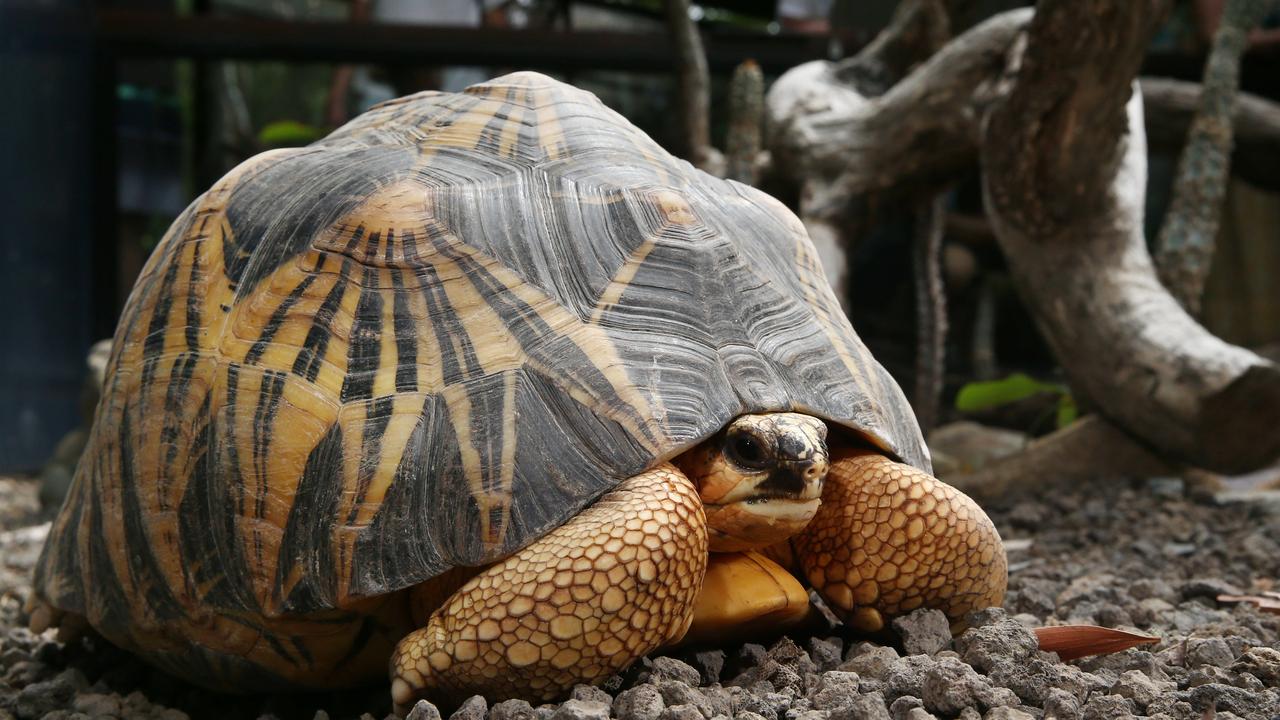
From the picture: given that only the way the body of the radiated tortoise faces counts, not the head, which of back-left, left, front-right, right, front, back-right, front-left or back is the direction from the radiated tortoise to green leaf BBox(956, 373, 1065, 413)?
left

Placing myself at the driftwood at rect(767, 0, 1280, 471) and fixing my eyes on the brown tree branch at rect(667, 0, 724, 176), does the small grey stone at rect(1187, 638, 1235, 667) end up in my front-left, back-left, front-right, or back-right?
back-left

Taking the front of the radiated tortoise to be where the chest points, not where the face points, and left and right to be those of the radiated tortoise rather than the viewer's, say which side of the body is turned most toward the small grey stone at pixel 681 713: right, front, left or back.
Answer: front

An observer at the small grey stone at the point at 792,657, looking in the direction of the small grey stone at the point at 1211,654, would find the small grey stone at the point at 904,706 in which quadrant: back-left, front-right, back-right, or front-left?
front-right

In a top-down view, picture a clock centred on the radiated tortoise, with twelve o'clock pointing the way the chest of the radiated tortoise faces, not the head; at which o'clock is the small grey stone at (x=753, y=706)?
The small grey stone is roughly at 12 o'clock from the radiated tortoise.

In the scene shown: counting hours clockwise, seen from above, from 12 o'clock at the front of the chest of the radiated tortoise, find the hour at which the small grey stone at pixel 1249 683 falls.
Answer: The small grey stone is roughly at 11 o'clock from the radiated tortoise.

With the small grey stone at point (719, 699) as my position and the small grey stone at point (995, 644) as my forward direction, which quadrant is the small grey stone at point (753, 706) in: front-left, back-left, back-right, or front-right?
front-right

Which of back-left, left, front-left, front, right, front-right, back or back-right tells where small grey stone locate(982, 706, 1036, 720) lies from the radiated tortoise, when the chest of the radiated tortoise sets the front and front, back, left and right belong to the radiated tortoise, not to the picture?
front

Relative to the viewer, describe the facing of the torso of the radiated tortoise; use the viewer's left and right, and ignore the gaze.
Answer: facing the viewer and to the right of the viewer

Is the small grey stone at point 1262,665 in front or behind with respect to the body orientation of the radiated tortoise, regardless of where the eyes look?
in front

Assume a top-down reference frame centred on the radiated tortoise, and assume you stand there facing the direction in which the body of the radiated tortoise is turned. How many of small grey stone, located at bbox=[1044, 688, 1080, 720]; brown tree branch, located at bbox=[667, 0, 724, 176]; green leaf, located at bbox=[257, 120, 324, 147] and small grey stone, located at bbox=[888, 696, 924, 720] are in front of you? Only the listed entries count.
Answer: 2

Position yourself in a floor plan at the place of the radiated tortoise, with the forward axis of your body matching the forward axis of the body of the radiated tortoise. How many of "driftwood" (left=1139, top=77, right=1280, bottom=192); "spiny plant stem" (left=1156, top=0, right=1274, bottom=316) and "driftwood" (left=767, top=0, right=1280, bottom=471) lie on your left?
3

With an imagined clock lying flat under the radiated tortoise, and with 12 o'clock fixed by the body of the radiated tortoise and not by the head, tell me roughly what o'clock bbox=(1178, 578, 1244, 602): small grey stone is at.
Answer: The small grey stone is roughly at 10 o'clock from the radiated tortoise.

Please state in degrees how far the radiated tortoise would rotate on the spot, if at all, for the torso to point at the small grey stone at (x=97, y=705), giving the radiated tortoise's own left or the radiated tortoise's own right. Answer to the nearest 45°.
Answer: approximately 135° to the radiated tortoise's own right

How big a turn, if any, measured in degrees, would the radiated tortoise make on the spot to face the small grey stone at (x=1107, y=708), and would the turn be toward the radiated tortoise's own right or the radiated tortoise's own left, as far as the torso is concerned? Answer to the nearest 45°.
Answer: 0° — it already faces it

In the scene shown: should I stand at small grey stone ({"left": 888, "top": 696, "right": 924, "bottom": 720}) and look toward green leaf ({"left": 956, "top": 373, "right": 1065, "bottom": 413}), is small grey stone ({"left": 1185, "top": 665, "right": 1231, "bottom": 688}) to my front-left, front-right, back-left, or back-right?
front-right

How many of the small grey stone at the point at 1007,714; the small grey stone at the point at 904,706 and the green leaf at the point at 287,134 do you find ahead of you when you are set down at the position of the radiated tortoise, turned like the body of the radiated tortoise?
2

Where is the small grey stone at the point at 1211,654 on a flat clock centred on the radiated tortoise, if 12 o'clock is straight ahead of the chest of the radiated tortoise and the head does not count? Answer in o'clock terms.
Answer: The small grey stone is roughly at 11 o'clock from the radiated tortoise.
